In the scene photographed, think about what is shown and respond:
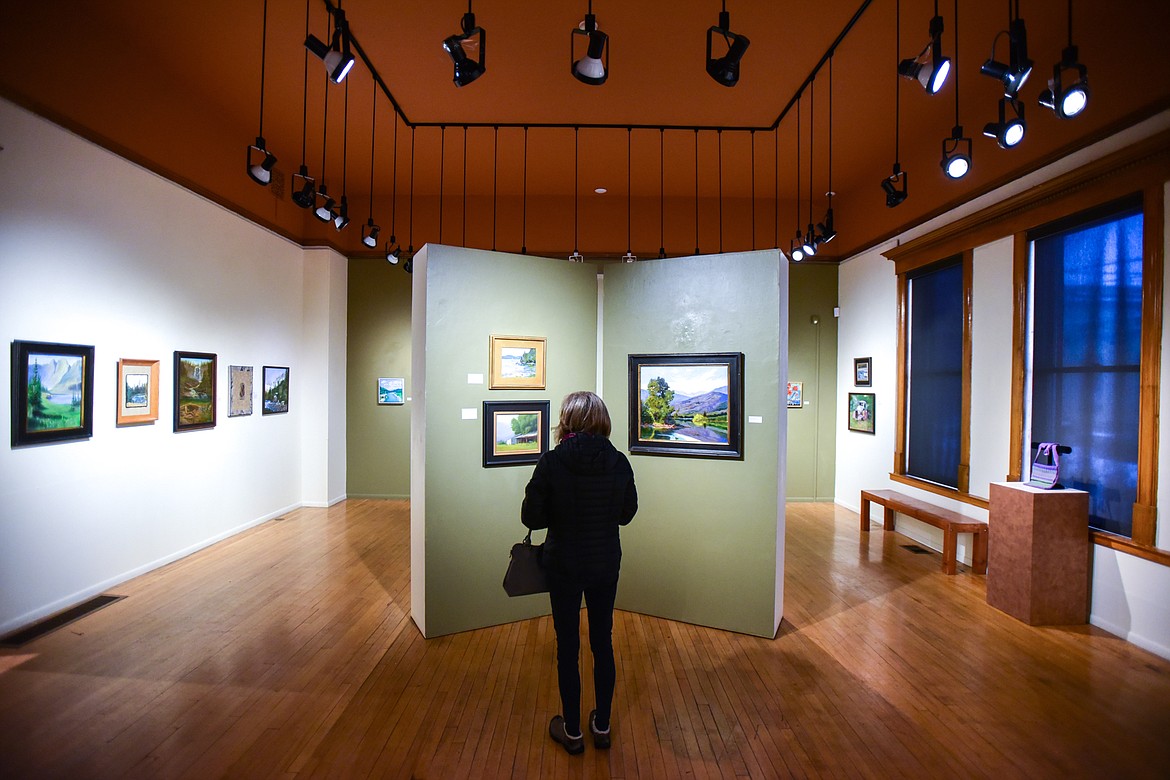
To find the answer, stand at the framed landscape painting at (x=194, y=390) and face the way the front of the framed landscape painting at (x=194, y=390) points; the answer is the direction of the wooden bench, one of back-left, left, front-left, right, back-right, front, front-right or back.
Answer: front

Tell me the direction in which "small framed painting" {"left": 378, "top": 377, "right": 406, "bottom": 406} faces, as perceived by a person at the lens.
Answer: facing the viewer

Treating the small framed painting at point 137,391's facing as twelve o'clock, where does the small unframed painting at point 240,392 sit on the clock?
the small unframed painting at point 240,392 is roughly at 9 o'clock from the small framed painting at point 137,391.

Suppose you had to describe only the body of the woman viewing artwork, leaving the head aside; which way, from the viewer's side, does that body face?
away from the camera

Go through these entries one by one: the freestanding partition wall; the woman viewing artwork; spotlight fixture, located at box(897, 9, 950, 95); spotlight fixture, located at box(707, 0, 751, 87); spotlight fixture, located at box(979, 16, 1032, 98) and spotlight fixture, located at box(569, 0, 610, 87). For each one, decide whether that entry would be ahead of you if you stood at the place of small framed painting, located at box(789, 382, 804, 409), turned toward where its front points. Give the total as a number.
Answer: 6

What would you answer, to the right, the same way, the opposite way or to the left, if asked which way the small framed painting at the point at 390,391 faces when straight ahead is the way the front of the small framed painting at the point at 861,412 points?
to the left

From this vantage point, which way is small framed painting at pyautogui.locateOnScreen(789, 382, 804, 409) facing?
toward the camera

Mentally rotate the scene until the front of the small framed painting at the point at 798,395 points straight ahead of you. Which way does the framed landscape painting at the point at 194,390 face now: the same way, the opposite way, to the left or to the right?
to the left

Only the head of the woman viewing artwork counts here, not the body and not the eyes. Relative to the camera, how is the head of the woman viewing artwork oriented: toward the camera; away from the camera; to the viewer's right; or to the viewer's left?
away from the camera

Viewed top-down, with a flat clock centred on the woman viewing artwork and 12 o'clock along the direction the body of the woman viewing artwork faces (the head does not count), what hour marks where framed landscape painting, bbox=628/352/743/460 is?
The framed landscape painting is roughly at 1 o'clock from the woman viewing artwork.

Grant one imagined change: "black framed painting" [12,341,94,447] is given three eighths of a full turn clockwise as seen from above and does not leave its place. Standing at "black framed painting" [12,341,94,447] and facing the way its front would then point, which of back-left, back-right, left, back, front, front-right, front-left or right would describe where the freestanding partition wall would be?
back-left

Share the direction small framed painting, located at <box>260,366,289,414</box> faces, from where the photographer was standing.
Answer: facing the viewer and to the right of the viewer

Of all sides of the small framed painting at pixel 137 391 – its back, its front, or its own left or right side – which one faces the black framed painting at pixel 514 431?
front

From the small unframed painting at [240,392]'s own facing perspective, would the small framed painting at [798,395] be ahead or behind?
ahead

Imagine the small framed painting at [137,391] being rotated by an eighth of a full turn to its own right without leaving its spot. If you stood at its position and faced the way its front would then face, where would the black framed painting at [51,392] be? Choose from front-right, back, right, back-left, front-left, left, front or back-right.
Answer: front-right

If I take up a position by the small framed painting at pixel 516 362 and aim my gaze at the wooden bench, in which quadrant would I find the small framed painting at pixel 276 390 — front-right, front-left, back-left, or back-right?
back-left

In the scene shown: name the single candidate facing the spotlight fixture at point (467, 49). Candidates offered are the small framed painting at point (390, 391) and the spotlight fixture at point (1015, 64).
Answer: the small framed painting
